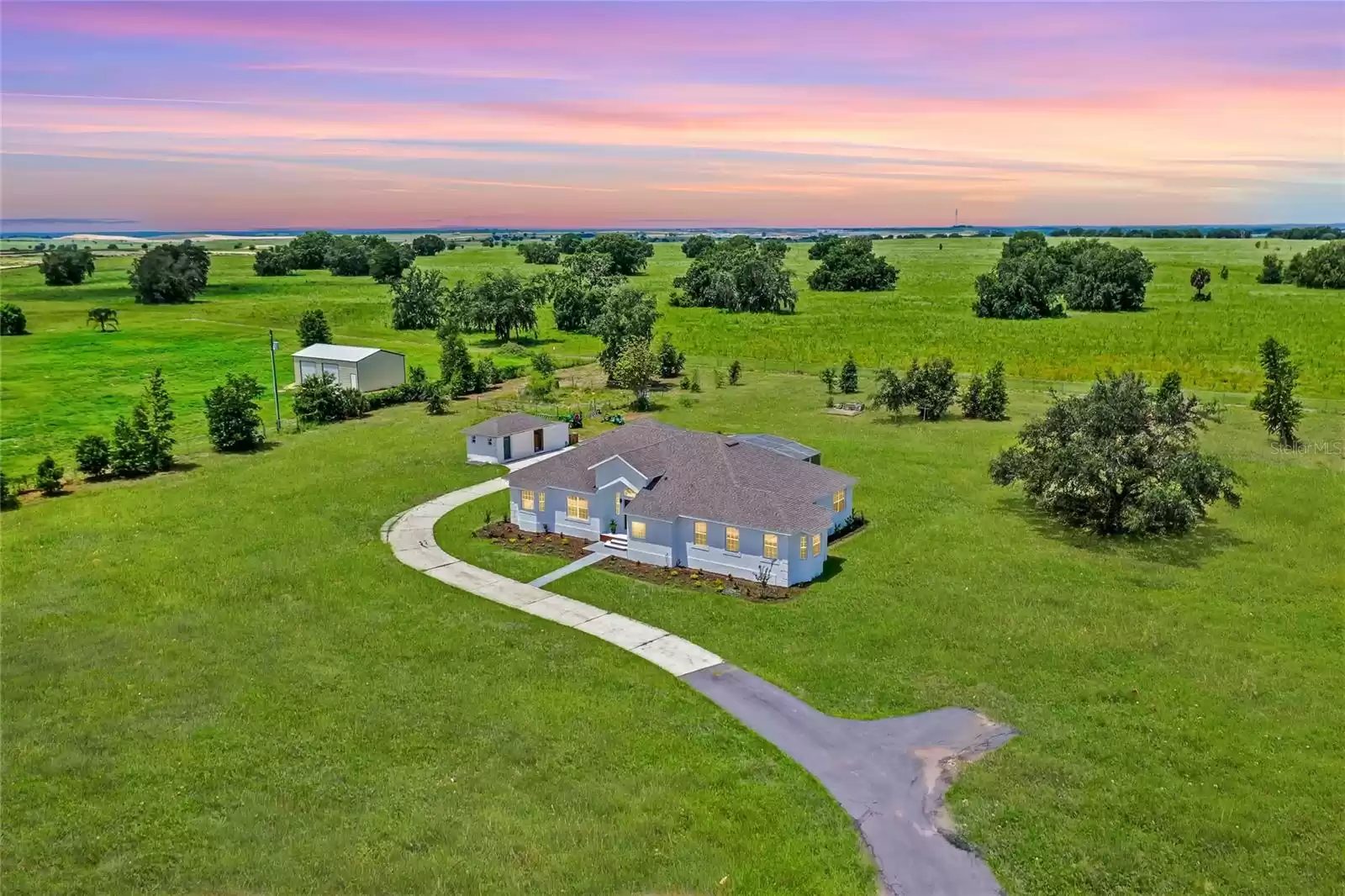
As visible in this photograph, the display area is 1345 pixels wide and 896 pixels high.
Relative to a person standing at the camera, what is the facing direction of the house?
facing the viewer and to the left of the viewer

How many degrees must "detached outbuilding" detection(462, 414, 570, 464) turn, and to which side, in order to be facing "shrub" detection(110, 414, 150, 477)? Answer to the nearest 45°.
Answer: approximately 135° to its right

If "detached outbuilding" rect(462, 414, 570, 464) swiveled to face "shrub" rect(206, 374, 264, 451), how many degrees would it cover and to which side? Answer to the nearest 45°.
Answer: approximately 135° to its right

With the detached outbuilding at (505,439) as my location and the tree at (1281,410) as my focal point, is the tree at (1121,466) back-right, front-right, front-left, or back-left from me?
front-right

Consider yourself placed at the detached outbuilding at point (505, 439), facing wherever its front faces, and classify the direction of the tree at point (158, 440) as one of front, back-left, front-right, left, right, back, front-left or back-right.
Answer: back-right

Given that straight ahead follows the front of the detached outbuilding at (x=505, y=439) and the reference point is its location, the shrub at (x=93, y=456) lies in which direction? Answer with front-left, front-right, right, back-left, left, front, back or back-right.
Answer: back-right

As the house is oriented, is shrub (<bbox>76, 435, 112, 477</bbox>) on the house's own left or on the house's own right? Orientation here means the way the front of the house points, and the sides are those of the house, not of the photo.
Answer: on the house's own right

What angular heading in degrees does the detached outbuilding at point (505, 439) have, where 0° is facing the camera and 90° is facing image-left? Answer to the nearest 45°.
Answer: approximately 315°

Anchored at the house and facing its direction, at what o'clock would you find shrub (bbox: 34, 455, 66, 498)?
The shrub is roughly at 2 o'clock from the house.

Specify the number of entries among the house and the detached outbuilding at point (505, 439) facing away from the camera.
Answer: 0

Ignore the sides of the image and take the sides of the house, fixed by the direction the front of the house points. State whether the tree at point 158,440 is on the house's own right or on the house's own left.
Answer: on the house's own right

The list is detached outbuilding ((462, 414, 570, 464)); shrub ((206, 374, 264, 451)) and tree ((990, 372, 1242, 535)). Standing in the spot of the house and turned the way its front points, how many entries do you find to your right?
2

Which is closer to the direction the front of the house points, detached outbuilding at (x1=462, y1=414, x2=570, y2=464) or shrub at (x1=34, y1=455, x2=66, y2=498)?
the shrub

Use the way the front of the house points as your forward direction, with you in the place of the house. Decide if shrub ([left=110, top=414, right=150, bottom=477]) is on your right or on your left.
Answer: on your right
